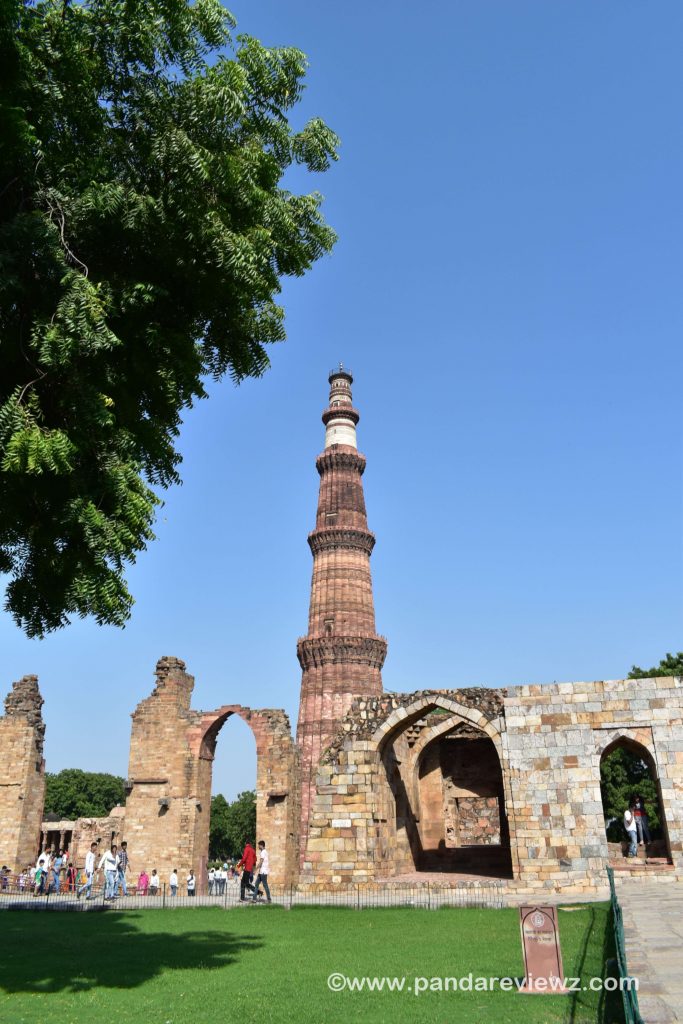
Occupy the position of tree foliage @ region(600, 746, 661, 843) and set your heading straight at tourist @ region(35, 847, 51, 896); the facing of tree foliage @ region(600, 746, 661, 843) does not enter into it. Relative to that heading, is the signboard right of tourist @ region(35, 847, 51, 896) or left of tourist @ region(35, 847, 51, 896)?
left

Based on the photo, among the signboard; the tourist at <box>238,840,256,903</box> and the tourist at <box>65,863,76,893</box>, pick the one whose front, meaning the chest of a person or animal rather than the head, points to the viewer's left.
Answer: the tourist at <box>238,840,256,903</box>

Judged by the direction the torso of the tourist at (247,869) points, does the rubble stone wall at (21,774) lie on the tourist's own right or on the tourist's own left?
on the tourist's own right

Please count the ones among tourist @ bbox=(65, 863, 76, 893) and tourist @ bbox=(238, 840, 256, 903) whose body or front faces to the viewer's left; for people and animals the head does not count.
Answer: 1

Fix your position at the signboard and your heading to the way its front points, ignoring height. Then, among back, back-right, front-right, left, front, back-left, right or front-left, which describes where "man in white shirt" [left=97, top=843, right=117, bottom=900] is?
back-right

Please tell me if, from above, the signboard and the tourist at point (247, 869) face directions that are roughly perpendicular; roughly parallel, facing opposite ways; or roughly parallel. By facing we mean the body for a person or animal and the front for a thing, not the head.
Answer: roughly perpendicular

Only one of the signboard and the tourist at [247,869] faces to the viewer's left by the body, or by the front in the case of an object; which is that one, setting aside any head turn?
the tourist

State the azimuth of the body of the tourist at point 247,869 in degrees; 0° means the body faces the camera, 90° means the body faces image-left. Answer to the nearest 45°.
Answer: approximately 90°

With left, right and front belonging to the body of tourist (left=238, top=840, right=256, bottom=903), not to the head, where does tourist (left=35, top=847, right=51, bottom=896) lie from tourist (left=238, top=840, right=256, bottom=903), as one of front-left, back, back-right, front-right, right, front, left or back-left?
front-right

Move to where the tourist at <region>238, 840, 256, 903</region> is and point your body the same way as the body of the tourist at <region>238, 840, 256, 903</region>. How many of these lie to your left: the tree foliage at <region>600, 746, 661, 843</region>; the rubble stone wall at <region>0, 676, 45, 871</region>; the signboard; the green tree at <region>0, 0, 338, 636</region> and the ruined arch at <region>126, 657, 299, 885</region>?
2
